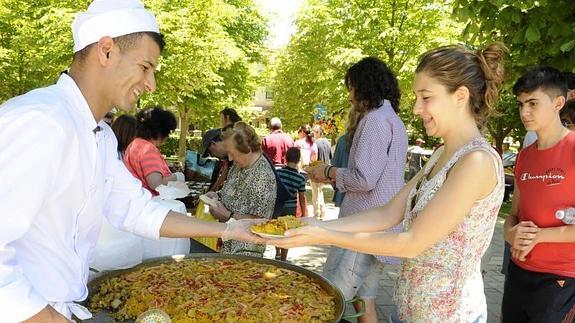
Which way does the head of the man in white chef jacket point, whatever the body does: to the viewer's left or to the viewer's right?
to the viewer's right

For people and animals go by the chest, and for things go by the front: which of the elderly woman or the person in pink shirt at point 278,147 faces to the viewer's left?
the elderly woman

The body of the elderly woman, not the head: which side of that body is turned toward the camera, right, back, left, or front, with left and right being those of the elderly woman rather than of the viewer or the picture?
left

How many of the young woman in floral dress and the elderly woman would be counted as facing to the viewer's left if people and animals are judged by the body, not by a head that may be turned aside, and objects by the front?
2

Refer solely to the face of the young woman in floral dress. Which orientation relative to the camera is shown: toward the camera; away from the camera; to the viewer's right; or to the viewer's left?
to the viewer's left

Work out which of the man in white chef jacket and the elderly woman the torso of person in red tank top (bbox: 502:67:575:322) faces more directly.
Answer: the man in white chef jacket

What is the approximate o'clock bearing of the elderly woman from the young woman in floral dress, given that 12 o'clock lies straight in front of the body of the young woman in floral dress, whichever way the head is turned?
The elderly woman is roughly at 2 o'clock from the young woman in floral dress.

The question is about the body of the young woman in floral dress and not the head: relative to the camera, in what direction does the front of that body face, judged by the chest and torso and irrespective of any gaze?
to the viewer's left

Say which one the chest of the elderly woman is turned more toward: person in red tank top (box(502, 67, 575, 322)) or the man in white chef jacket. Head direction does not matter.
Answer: the man in white chef jacket

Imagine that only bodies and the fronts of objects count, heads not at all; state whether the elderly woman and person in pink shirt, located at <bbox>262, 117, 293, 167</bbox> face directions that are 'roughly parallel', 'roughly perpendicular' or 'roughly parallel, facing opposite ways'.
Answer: roughly perpendicular

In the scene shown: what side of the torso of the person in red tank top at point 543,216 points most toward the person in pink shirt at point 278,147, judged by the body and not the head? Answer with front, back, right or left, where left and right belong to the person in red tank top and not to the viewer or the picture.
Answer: right
